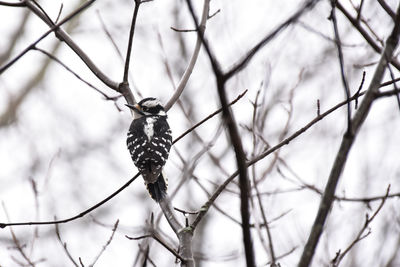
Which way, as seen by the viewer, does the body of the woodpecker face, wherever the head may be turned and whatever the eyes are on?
away from the camera
